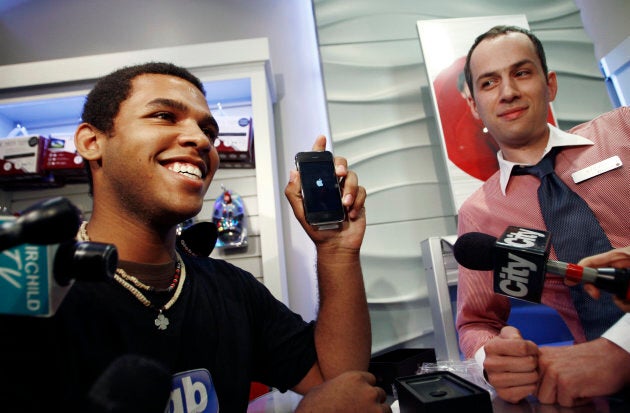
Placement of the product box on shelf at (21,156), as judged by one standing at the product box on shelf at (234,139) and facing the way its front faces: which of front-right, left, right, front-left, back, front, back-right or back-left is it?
right

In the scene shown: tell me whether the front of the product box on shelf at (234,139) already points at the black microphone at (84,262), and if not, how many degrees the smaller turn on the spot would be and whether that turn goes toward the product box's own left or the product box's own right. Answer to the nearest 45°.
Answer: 0° — it already faces it

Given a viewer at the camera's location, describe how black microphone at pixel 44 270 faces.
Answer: facing to the right of the viewer

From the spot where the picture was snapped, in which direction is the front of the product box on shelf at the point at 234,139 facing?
facing the viewer

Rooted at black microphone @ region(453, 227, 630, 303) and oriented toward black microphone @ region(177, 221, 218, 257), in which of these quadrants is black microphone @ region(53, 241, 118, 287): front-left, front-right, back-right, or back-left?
front-left

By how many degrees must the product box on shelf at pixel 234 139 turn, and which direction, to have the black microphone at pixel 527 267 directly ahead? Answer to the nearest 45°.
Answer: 0° — it already faces it

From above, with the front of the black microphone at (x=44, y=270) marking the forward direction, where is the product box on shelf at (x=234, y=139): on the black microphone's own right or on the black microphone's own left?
on the black microphone's own left

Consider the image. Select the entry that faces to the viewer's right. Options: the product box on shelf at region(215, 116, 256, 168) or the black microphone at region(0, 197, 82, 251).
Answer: the black microphone

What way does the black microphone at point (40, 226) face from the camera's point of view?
to the viewer's right

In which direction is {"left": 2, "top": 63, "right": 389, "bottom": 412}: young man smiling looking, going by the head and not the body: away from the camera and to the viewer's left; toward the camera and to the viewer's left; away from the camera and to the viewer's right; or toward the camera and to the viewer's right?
toward the camera and to the viewer's right

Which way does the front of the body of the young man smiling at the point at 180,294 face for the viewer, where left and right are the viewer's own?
facing the viewer and to the right of the viewer

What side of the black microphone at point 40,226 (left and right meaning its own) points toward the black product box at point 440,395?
front
